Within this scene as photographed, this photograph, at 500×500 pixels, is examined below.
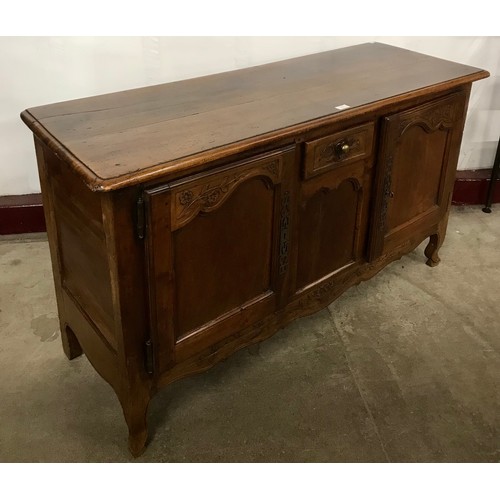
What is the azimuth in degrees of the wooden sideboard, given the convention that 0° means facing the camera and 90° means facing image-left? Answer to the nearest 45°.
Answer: approximately 315°
